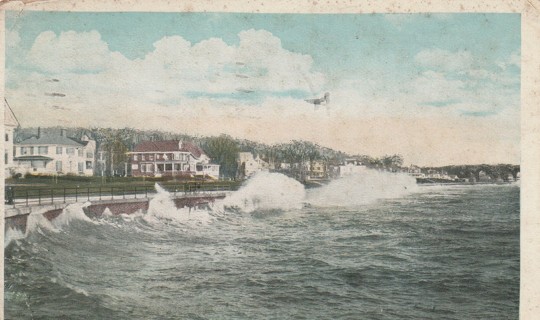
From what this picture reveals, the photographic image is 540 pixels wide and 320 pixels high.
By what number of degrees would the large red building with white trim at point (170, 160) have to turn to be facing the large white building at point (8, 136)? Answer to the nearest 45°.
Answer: approximately 90° to its right

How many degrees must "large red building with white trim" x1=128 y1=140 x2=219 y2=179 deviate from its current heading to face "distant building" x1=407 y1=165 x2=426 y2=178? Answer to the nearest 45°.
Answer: approximately 90° to its left

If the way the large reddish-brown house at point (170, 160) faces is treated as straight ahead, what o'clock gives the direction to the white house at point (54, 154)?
The white house is roughly at 3 o'clock from the large reddish-brown house.

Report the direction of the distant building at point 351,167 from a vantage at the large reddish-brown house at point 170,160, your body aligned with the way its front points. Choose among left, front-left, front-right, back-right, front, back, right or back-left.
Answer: left

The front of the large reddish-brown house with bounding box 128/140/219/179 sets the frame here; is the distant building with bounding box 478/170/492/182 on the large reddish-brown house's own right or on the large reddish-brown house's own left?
on the large reddish-brown house's own left

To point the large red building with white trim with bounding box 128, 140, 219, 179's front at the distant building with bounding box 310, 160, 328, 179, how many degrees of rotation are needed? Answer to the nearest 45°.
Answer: approximately 90° to its left

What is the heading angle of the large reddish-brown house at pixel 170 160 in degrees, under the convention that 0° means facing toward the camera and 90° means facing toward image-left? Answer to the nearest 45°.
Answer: approximately 0°

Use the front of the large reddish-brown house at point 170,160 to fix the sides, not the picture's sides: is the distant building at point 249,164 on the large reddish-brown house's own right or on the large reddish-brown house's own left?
on the large reddish-brown house's own left
